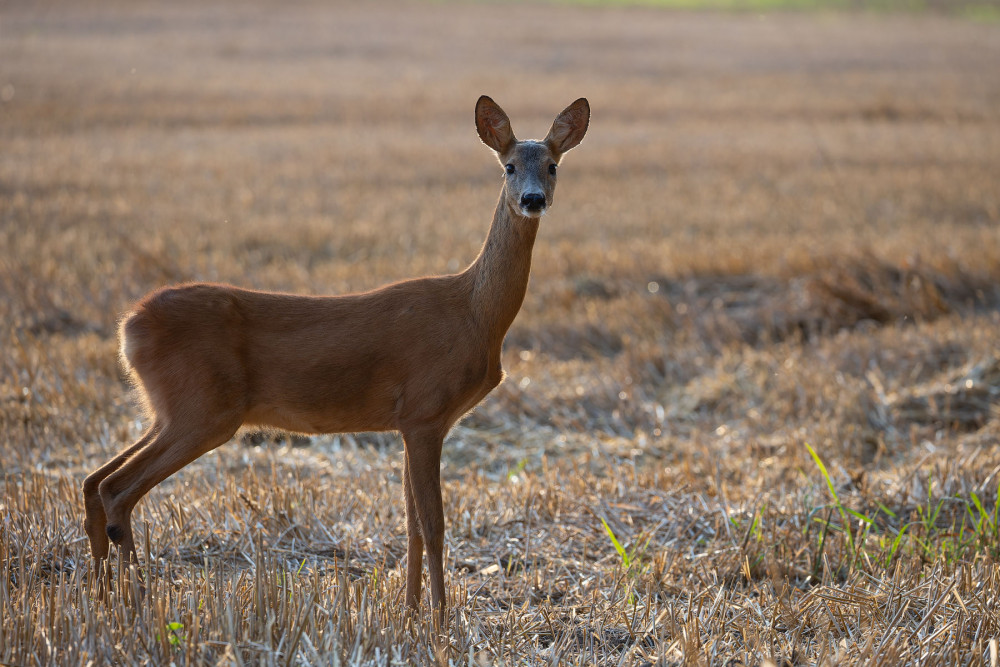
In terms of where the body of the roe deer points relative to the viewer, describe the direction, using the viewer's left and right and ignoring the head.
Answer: facing to the right of the viewer
